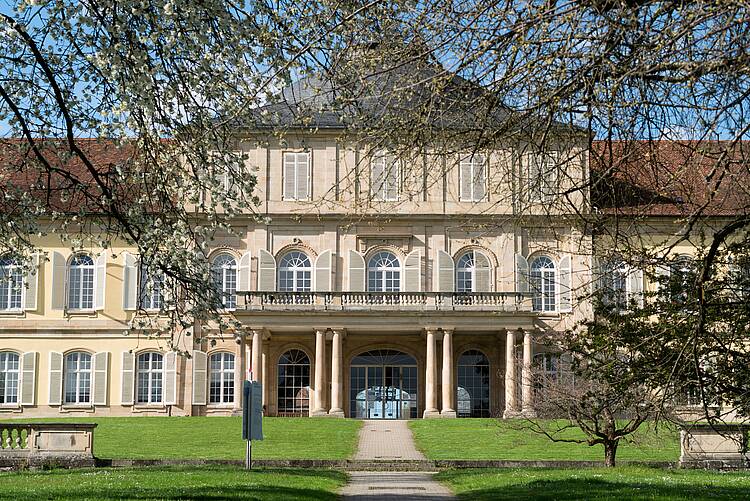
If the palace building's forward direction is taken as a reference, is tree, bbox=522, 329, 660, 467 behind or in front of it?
in front

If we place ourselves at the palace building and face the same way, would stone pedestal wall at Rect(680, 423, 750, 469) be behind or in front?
in front

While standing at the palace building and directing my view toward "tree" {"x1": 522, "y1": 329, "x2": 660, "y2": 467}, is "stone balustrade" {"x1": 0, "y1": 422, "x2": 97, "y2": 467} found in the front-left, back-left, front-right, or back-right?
front-right

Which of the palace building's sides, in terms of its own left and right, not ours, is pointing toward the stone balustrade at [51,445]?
front

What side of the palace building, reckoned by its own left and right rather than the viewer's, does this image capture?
front

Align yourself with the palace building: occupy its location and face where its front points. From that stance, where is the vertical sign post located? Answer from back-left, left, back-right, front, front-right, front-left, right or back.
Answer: front

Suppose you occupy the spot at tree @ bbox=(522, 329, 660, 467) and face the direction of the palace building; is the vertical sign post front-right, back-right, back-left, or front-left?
front-left
